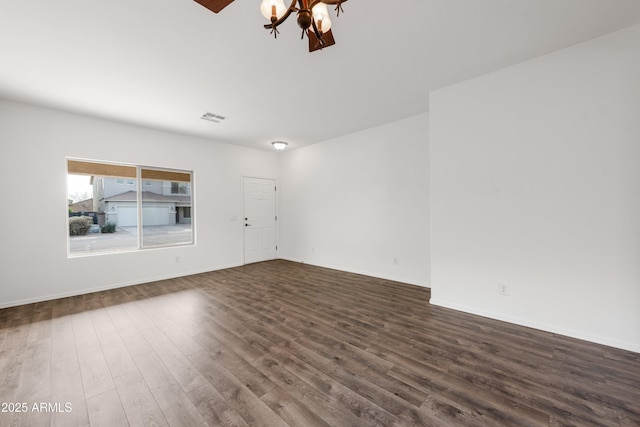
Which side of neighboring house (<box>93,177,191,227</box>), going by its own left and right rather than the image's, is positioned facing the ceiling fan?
front

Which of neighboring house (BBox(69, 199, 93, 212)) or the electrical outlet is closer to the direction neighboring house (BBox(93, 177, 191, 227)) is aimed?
the electrical outlet

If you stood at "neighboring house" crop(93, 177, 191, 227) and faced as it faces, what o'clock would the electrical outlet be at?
The electrical outlet is roughly at 11 o'clock from the neighboring house.

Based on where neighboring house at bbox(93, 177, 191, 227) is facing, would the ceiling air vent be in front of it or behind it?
in front

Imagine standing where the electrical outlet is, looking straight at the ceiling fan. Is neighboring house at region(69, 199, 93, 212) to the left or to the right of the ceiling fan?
right

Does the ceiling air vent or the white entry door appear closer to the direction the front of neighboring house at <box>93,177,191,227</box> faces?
the ceiling air vent

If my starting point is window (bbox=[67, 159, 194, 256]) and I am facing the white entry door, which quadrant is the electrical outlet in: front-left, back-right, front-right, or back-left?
front-right

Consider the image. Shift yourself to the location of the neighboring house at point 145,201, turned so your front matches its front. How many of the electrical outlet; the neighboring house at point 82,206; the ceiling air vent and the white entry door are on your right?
1

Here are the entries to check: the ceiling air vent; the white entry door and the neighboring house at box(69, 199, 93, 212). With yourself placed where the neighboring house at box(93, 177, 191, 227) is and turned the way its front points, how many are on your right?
1

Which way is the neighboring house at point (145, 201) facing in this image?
toward the camera

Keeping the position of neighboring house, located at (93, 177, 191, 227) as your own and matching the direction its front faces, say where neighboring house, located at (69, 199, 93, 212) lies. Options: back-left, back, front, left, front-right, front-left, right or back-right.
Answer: right

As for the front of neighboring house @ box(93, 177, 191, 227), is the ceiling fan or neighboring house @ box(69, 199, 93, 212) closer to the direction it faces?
the ceiling fan
